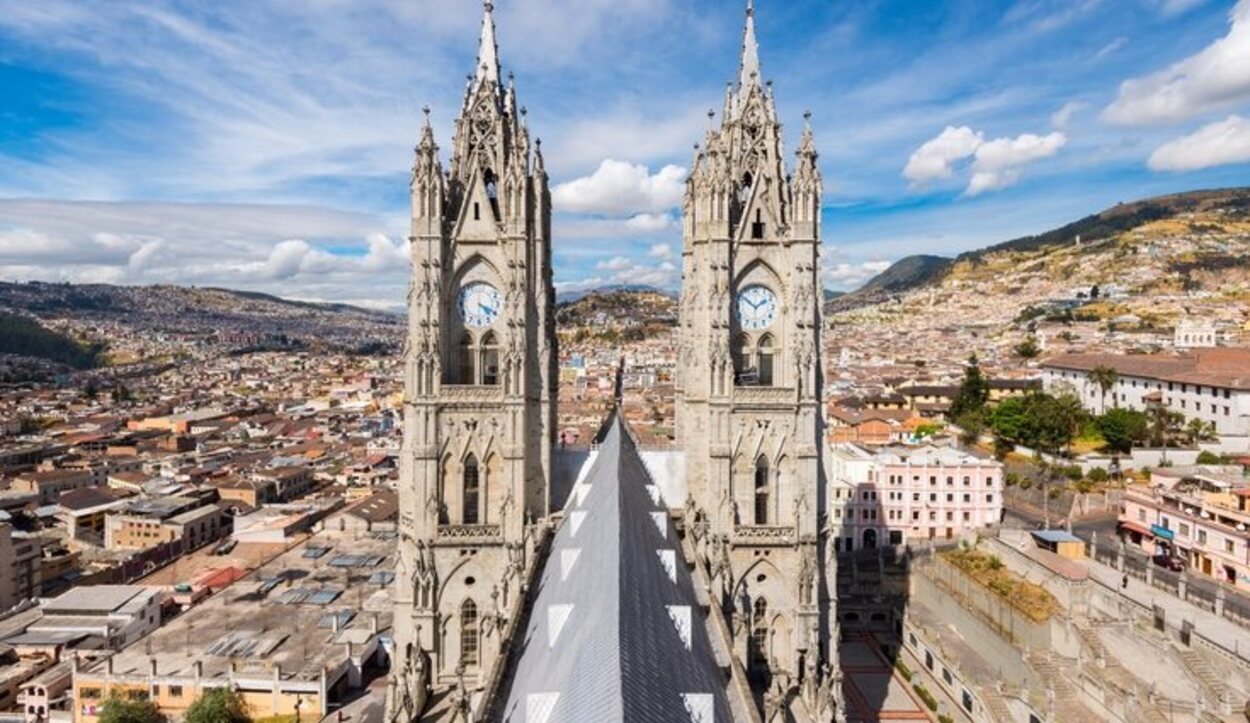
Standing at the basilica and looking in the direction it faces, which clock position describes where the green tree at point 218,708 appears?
The green tree is roughly at 10 o'clock from the basilica.

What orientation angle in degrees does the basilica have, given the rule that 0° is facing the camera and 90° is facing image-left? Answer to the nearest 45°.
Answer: approximately 180°

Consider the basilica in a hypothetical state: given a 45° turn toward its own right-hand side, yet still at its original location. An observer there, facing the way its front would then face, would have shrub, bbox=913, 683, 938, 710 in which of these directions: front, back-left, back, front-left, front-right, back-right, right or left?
front

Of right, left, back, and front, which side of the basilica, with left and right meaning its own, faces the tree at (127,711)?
left
